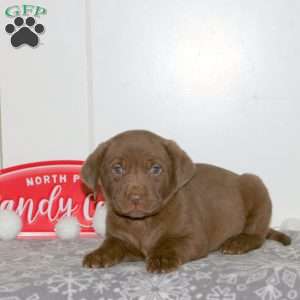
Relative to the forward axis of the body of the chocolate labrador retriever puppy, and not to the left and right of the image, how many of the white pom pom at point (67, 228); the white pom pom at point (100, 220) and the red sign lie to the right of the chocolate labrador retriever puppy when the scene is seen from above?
3

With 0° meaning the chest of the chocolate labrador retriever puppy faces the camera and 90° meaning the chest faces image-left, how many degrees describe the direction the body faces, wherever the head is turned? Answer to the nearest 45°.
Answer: approximately 45°

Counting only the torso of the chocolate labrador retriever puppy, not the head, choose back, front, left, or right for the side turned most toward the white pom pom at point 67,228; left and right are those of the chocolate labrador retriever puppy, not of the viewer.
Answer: right

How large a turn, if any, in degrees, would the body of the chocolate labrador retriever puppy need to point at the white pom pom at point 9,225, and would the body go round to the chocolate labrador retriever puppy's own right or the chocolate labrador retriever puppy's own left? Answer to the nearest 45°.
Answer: approximately 90° to the chocolate labrador retriever puppy's own right

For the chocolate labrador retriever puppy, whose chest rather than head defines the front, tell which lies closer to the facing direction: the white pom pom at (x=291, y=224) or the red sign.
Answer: the red sign

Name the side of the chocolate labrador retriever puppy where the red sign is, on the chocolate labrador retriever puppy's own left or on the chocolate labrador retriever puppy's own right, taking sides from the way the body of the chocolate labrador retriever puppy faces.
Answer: on the chocolate labrador retriever puppy's own right

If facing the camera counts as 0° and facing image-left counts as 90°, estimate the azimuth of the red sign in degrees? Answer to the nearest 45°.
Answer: approximately 0°

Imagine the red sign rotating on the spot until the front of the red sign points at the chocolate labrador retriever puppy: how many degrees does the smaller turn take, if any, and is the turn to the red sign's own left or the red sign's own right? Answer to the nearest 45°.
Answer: approximately 45° to the red sign's own left

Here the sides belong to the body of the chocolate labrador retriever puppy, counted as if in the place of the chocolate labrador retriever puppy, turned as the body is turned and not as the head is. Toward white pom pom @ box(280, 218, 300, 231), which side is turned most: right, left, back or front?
back

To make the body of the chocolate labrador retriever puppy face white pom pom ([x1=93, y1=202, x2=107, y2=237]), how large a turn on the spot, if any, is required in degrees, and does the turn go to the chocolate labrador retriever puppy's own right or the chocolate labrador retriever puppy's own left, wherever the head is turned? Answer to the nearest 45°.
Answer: approximately 90° to the chocolate labrador retriever puppy's own right
